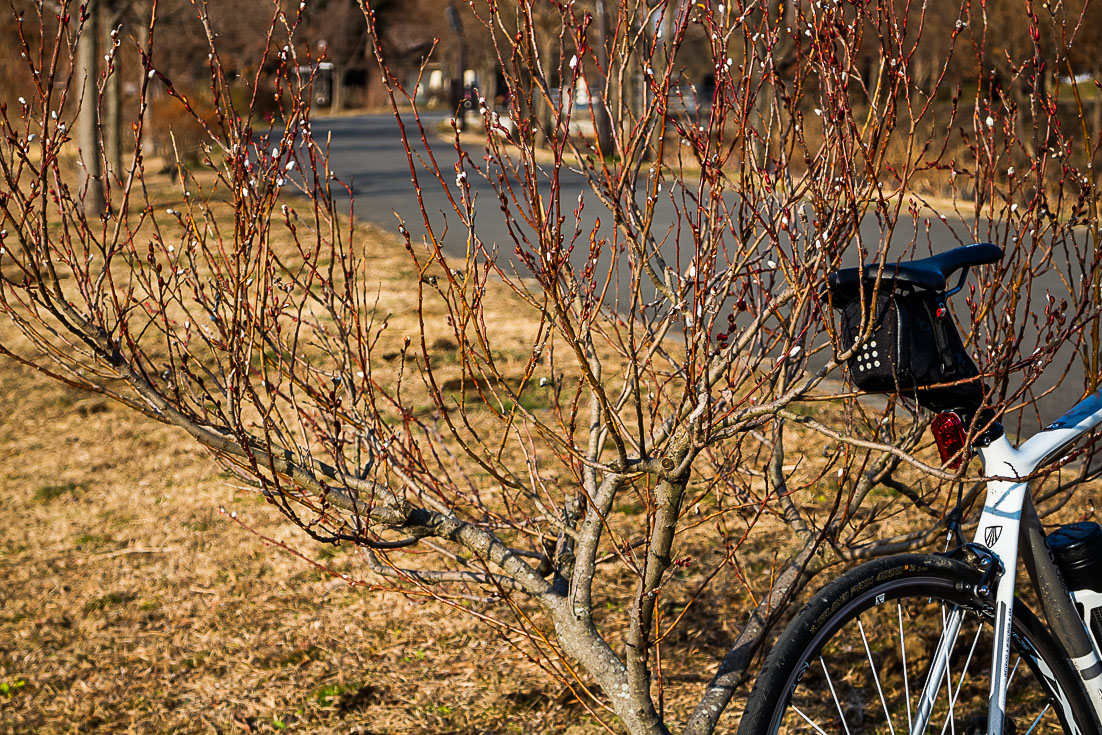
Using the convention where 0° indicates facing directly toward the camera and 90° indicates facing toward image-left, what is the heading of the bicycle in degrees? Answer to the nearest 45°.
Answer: approximately 225°
